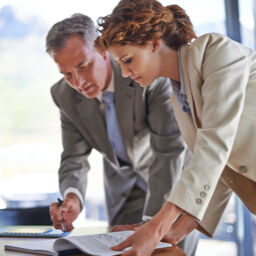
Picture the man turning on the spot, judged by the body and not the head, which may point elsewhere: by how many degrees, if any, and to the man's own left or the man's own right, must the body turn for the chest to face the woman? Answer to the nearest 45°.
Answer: approximately 45° to the man's own left

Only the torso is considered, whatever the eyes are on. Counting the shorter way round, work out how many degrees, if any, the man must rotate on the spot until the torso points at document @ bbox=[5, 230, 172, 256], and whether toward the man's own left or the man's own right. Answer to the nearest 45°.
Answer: approximately 45° to the man's own left

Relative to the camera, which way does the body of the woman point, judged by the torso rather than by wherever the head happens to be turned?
to the viewer's left
